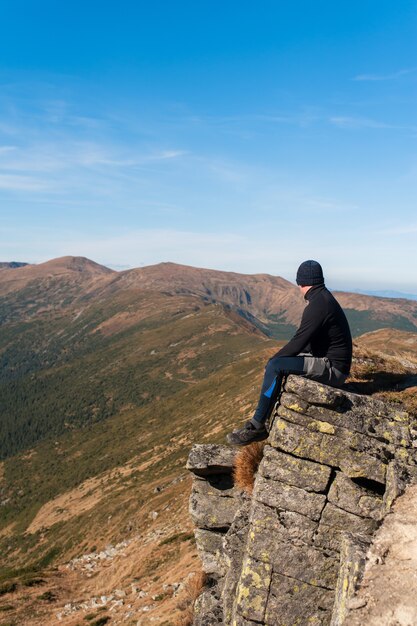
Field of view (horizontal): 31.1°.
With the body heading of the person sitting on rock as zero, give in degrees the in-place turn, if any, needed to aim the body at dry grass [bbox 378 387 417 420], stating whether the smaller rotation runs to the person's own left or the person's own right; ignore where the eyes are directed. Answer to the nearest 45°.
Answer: approximately 135° to the person's own right

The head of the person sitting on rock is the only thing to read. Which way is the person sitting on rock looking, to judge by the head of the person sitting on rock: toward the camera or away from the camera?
away from the camera

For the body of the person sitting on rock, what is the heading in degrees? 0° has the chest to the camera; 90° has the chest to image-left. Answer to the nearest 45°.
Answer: approximately 90°
